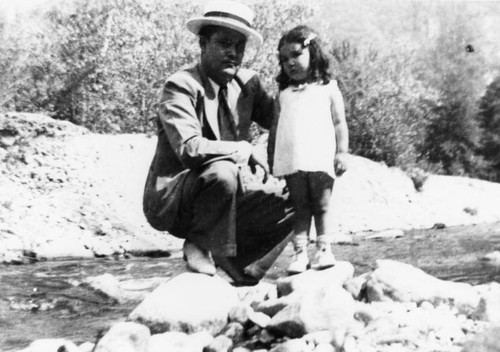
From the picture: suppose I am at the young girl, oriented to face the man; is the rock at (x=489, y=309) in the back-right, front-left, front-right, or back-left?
back-left

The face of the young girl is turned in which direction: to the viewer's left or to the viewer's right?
to the viewer's left

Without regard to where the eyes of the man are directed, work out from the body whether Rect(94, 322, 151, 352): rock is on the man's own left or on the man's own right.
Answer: on the man's own right

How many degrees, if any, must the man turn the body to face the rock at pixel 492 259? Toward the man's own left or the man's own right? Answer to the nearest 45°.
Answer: approximately 90° to the man's own left
